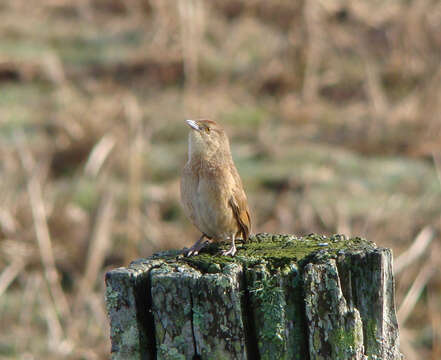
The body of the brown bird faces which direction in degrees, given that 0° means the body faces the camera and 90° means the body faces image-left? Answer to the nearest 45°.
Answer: approximately 45°
